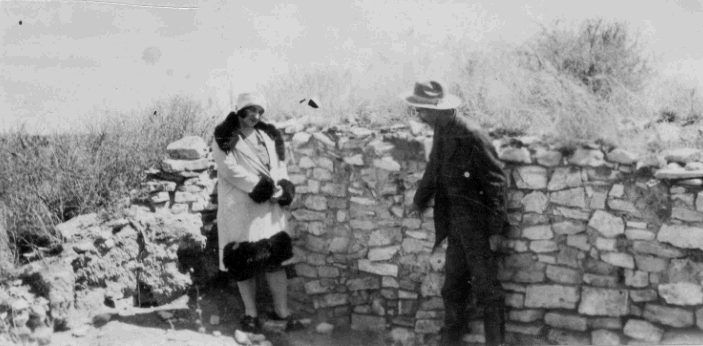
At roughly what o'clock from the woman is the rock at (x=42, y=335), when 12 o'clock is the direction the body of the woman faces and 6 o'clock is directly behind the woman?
The rock is roughly at 4 o'clock from the woman.

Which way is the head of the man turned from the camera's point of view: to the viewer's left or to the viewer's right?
to the viewer's left

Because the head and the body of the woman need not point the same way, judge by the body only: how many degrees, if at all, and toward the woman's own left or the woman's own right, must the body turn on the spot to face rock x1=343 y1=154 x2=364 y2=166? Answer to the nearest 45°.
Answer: approximately 45° to the woman's own left

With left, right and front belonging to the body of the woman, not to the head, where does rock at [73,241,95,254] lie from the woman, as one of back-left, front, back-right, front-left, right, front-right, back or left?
back-right

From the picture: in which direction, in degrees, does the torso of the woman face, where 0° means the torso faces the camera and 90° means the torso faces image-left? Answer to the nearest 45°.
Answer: approximately 315°
